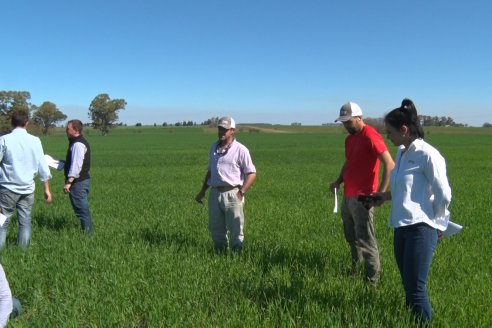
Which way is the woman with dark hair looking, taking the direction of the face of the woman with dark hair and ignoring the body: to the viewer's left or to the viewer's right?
to the viewer's left

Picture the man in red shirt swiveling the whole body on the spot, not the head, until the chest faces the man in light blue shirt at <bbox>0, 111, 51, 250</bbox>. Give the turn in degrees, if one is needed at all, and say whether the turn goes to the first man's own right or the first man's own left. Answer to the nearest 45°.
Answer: approximately 45° to the first man's own right

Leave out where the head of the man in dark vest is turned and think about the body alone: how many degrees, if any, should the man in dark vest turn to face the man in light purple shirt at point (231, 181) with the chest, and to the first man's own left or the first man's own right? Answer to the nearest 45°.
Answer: approximately 135° to the first man's own left

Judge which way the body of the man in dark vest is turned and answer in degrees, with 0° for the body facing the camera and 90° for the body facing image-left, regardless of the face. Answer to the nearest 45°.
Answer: approximately 90°

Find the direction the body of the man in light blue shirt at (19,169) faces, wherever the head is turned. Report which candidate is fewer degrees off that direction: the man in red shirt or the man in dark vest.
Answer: the man in dark vest

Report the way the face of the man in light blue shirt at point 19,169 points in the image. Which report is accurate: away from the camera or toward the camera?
away from the camera

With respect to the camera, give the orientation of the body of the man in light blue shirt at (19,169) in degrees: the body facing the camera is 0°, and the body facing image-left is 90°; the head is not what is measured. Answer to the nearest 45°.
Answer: approximately 180°

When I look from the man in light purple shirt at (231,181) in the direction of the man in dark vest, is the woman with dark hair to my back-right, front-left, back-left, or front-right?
back-left

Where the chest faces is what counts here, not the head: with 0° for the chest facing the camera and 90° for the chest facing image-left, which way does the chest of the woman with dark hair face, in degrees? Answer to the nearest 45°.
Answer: approximately 45°
